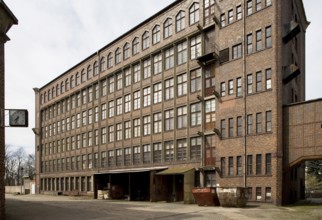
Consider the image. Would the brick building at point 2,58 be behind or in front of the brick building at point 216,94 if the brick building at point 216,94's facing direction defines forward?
in front

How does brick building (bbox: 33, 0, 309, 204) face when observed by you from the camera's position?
facing the viewer and to the left of the viewer
